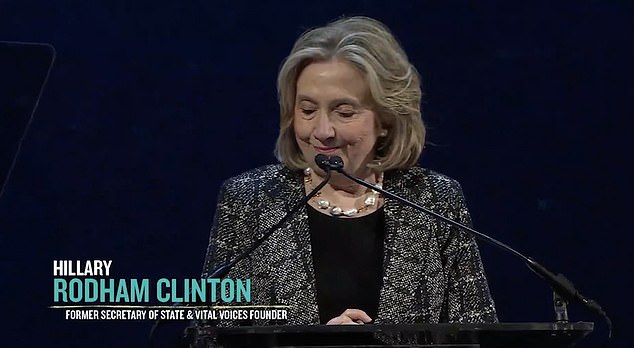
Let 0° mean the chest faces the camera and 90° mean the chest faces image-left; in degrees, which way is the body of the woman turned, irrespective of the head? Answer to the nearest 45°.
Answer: approximately 0°
